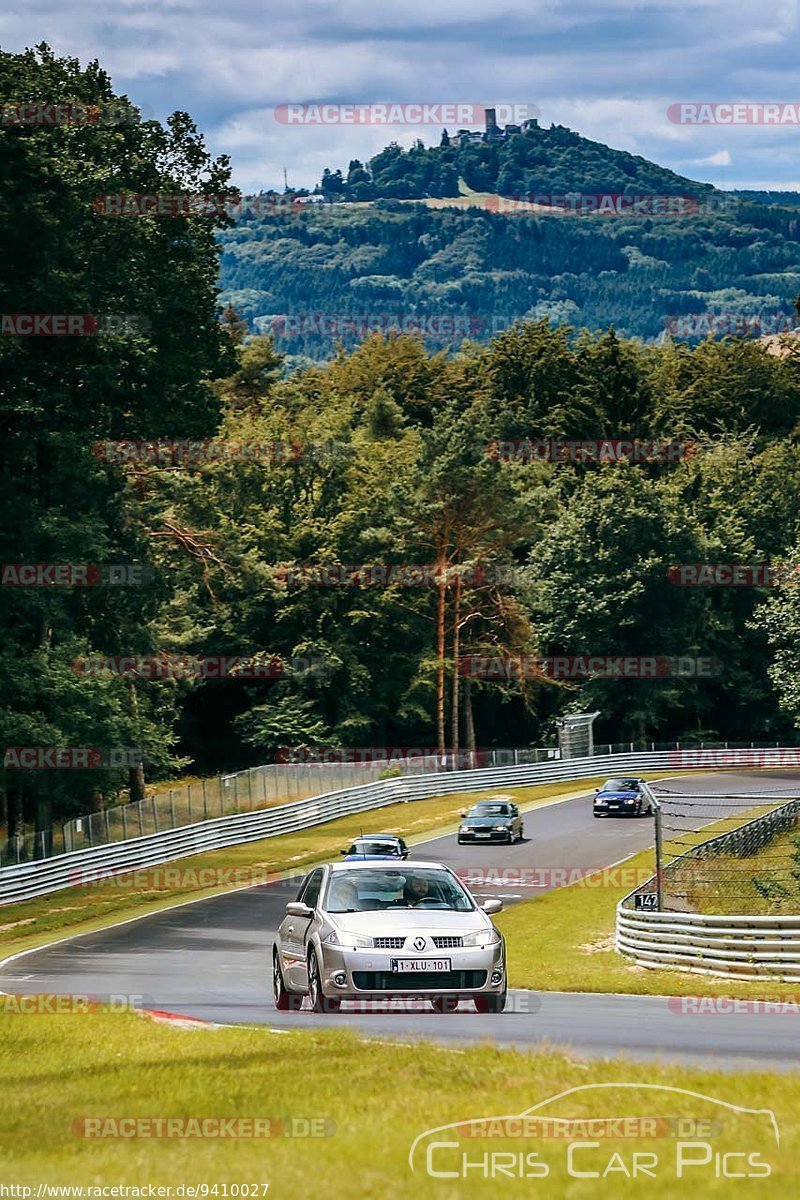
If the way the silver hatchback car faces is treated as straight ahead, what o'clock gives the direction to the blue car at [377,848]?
The blue car is roughly at 6 o'clock from the silver hatchback car.

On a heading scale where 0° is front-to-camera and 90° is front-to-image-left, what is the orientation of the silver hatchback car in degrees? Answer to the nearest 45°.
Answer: approximately 0°

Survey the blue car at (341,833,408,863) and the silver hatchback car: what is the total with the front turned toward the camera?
2

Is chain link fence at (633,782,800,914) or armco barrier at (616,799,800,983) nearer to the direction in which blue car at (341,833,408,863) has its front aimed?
the armco barrier

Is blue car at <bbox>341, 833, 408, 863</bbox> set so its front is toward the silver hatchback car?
yes
